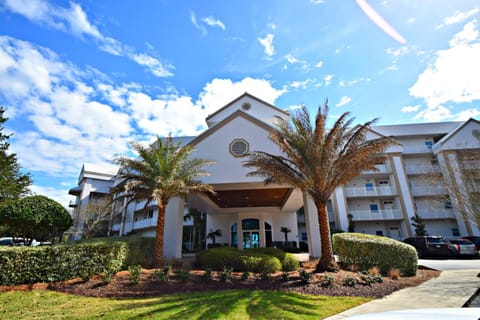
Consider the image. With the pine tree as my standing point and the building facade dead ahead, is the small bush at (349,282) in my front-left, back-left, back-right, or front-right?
front-right

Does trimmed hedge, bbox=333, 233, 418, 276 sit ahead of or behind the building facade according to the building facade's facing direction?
ahead

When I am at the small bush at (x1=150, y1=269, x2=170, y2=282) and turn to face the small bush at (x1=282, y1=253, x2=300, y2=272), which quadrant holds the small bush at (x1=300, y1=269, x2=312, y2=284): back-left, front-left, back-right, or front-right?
front-right

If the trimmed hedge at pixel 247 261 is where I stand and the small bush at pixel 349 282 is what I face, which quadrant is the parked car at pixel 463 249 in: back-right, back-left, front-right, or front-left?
front-left

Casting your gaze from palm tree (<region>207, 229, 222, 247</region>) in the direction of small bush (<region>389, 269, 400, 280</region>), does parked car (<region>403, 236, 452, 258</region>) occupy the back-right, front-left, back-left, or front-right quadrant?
front-left

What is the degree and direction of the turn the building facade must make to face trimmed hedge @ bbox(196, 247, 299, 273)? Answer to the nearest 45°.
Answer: approximately 45° to its right

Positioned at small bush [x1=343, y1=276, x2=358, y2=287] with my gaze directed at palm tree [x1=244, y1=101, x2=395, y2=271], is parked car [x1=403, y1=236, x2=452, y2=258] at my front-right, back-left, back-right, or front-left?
front-right

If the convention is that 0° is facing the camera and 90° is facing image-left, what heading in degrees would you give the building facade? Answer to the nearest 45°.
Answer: approximately 0°

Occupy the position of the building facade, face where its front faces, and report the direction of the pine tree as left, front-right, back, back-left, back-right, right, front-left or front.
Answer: front-right
